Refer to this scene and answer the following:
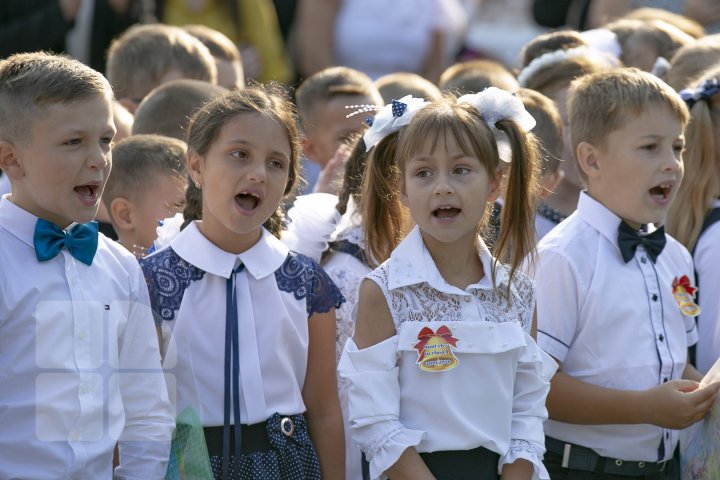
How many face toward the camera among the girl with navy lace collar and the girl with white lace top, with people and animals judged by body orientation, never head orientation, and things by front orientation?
2

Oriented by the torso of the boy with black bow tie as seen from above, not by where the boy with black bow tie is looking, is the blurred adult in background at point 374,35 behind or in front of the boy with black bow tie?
behind

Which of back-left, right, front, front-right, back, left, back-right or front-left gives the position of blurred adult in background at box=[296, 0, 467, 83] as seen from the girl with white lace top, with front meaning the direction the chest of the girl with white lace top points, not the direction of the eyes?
back

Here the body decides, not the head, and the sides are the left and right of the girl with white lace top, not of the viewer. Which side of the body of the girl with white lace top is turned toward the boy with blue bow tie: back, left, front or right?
right

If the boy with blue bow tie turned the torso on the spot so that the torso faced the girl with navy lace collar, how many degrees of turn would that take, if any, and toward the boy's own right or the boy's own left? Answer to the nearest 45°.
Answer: approximately 45° to the boy's own left

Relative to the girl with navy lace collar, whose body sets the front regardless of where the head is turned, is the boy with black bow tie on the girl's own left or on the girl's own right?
on the girl's own left

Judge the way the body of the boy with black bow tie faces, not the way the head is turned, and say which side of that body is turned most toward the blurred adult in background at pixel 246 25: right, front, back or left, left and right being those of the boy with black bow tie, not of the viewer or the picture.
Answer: back

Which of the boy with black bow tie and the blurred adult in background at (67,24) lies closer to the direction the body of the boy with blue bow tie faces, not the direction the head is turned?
the boy with black bow tie

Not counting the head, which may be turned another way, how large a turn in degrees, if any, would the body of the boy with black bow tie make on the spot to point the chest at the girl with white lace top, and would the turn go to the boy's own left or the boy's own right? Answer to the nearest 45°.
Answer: approximately 90° to the boy's own right
